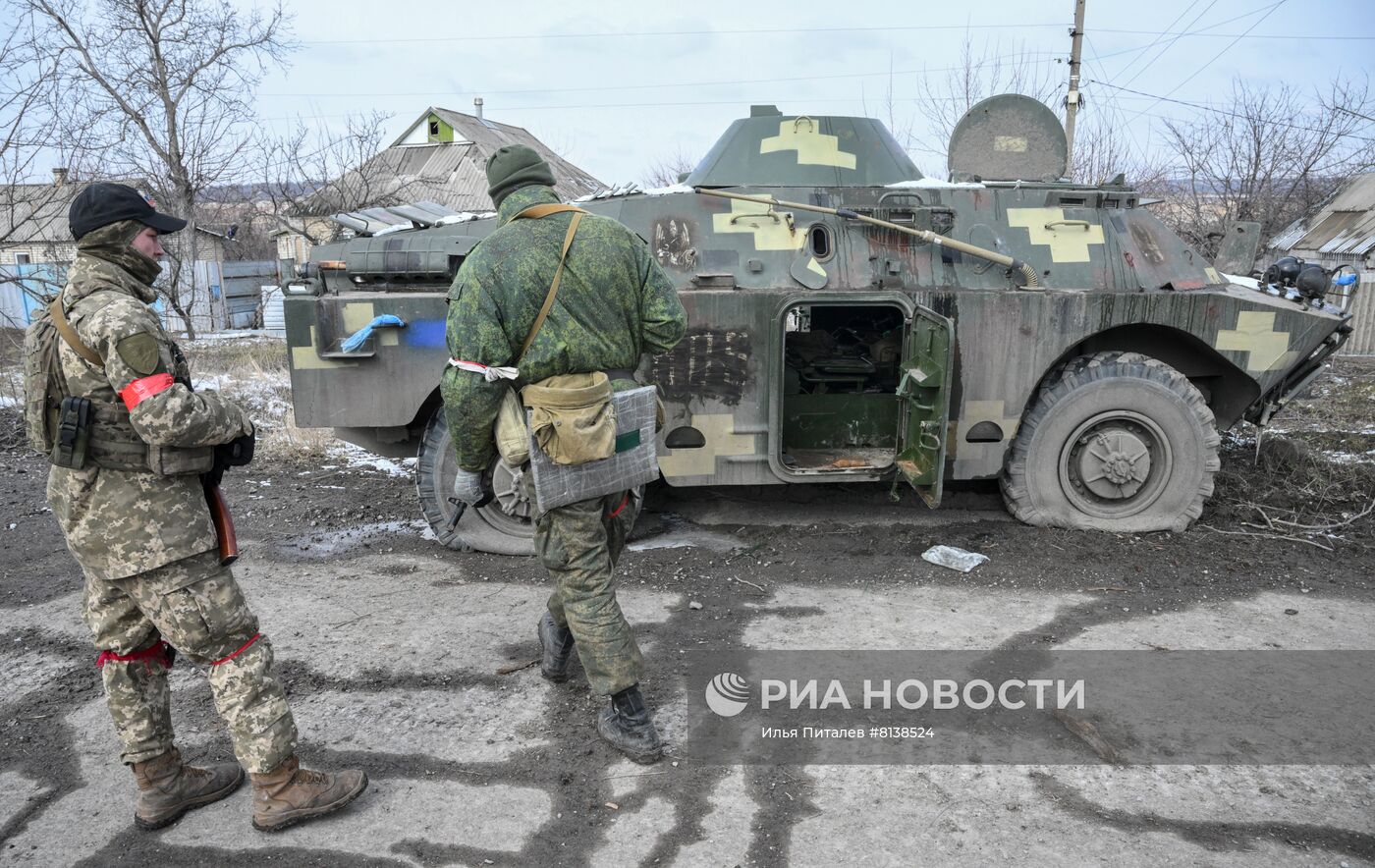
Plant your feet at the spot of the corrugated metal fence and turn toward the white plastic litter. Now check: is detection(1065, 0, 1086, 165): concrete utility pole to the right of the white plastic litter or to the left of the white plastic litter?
left

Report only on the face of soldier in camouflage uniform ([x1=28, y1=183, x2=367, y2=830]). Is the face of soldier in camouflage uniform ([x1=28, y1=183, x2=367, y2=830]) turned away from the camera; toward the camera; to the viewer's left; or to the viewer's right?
to the viewer's right

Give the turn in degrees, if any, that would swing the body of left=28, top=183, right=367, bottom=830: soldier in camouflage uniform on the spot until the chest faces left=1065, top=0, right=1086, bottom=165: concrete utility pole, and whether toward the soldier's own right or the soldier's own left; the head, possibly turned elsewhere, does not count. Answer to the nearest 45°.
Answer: approximately 45° to the soldier's own left

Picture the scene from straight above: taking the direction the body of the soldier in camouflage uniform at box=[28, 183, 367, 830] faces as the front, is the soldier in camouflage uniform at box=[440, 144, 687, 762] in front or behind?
in front

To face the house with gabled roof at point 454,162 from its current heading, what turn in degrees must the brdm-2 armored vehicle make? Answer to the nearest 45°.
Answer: approximately 135° to its left

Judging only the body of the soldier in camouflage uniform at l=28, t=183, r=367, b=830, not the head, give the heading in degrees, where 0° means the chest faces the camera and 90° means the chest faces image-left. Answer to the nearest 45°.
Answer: approximately 270°

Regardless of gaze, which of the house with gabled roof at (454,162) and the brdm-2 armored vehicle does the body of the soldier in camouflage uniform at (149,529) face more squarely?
the brdm-2 armored vehicle

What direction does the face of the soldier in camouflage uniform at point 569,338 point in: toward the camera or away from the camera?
away from the camera

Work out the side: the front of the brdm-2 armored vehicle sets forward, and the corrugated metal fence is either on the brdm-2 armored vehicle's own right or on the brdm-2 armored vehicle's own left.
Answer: on the brdm-2 armored vehicle's own left

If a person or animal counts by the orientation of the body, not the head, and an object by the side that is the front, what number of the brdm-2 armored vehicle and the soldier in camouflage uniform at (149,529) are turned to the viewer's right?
2

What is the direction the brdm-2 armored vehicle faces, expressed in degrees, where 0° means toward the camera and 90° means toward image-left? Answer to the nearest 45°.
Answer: approximately 270°
